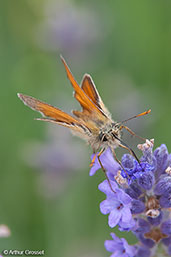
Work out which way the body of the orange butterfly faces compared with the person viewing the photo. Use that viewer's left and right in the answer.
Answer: facing the viewer and to the right of the viewer
